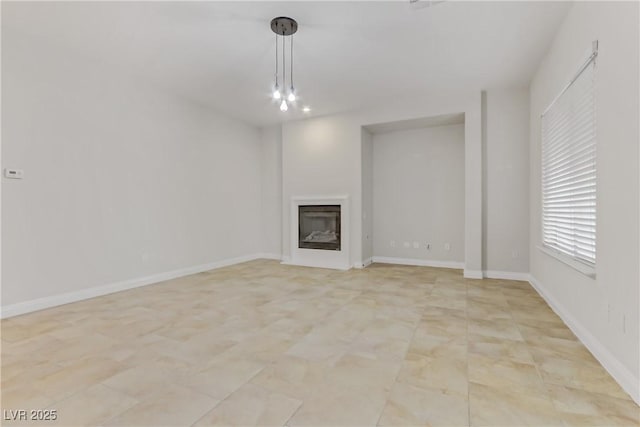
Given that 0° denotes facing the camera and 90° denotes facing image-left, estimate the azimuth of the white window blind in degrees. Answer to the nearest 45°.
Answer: approximately 90°

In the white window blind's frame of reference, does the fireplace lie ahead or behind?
ahead
